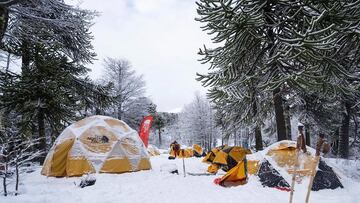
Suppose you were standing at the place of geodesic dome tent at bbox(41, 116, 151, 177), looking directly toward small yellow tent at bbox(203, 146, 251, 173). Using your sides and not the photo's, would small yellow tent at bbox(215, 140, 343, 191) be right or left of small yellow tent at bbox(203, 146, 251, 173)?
right

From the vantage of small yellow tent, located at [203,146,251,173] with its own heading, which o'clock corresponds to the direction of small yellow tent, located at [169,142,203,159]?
small yellow tent, located at [169,142,203,159] is roughly at 4 o'clock from small yellow tent, located at [203,146,251,173].

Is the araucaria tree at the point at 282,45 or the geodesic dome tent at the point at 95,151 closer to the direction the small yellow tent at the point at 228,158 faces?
the geodesic dome tent

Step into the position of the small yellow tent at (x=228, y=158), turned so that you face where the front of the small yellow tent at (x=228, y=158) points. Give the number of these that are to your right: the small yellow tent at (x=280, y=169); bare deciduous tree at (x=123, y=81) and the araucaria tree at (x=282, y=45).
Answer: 1

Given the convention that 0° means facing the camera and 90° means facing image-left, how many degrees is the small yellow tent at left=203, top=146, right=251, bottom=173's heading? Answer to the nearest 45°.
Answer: approximately 45°

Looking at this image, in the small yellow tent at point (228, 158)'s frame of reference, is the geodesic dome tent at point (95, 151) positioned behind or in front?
in front

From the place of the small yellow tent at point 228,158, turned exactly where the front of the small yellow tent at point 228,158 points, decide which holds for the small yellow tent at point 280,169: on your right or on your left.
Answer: on your left

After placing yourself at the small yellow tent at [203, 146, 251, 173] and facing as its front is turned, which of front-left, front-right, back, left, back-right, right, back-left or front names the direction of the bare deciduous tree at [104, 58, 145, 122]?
right
